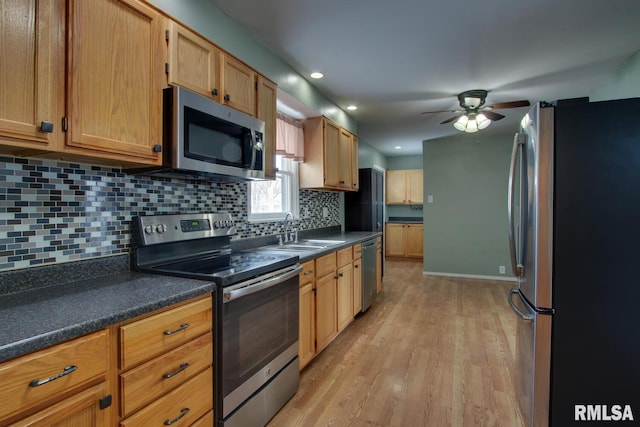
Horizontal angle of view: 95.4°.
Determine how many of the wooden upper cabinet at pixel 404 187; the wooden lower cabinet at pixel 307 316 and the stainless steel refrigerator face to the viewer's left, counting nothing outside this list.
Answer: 1

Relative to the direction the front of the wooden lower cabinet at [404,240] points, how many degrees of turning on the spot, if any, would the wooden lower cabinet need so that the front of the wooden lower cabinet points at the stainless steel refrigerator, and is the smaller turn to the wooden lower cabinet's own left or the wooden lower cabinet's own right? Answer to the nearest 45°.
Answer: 0° — it already faces it

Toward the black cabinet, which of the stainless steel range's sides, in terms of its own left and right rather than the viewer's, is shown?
left

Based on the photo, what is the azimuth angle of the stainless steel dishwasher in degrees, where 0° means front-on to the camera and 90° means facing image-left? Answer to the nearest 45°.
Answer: approximately 270°

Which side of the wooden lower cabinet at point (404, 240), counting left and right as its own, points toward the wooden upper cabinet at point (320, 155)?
front

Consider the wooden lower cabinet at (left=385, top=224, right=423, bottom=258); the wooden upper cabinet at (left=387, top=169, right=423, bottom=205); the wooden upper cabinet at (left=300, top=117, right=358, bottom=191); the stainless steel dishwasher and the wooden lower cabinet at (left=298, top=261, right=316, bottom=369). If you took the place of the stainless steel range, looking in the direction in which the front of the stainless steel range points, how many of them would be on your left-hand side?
5

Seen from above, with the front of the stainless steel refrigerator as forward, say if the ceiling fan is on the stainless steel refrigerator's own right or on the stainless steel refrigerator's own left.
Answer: on the stainless steel refrigerator's own right

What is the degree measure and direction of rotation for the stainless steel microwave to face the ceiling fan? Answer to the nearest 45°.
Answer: approximately 45° to its left

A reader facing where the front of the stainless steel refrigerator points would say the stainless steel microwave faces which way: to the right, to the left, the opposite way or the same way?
the opposite way

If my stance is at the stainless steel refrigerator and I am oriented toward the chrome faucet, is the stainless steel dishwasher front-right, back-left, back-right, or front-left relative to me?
front-right

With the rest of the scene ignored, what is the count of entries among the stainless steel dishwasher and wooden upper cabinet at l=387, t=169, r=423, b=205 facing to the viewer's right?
1

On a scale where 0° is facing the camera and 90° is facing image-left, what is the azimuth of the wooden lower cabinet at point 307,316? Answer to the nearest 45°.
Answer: approximately 270°

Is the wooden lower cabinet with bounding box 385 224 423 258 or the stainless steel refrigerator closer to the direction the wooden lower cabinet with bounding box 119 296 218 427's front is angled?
the stainless steel refrigerator

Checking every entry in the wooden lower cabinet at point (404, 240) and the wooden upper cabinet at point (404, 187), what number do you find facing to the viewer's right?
0

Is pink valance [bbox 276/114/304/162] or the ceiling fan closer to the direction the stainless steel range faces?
the ceiling fan

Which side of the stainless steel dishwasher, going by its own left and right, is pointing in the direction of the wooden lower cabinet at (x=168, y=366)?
right

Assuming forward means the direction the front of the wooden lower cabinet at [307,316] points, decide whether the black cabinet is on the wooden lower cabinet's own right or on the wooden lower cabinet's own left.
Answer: on the wooden lower cabinet's own left

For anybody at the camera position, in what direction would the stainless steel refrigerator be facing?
facing to the left of the viewer

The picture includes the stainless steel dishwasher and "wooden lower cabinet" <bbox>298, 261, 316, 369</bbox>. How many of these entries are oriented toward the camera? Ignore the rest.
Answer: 0

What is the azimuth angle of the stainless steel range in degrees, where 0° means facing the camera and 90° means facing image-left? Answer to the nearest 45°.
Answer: approximately 315°

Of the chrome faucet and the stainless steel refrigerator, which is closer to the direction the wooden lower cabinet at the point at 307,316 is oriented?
the stainless steel refrigerator
